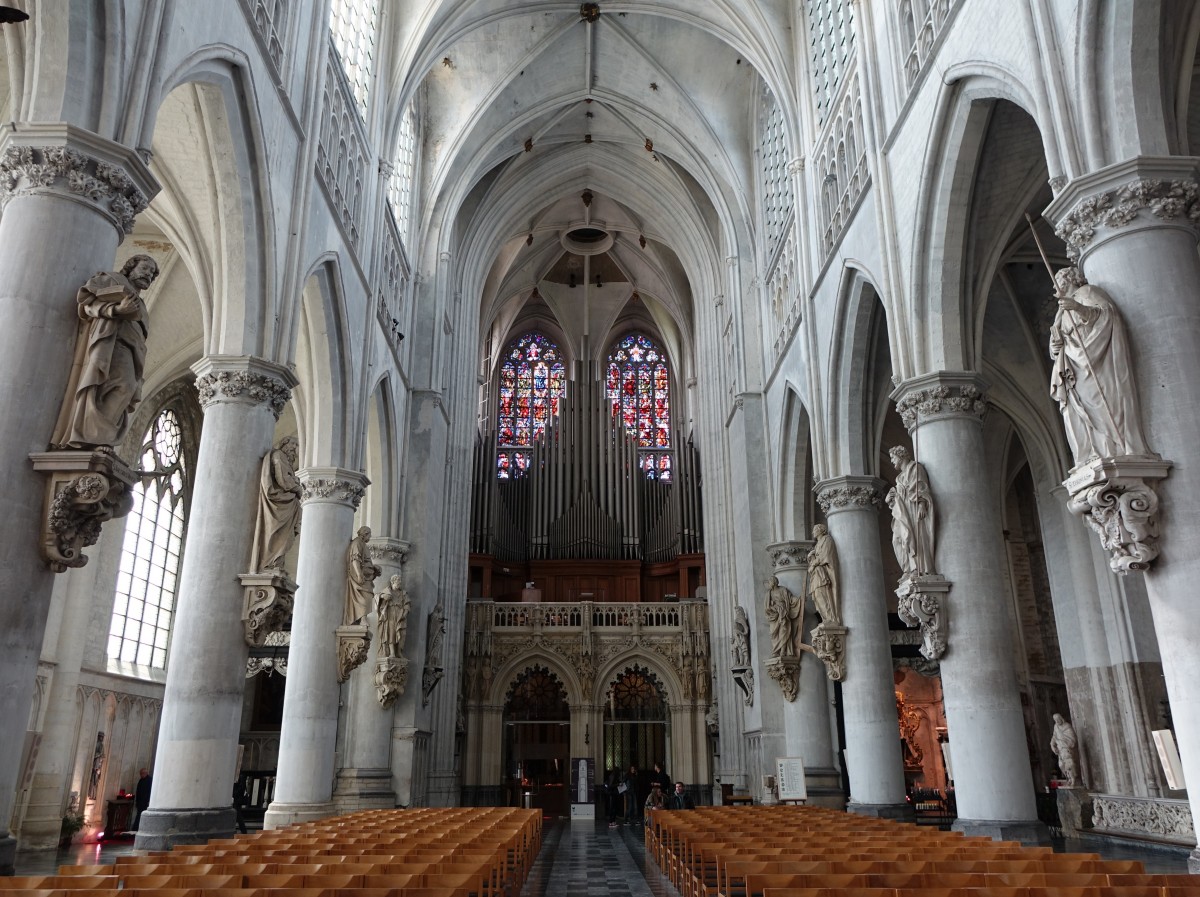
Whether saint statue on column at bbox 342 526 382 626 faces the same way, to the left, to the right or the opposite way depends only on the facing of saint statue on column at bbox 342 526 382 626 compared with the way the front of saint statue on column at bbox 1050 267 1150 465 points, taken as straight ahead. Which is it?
the opposite way

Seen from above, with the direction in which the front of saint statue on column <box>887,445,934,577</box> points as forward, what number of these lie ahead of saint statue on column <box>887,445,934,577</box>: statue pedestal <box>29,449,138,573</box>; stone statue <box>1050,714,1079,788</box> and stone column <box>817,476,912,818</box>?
1

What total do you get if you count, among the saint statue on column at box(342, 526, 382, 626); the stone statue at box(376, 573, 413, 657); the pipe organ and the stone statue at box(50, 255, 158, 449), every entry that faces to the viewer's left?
0

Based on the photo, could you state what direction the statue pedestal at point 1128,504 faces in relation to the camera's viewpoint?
facing the viewer and to the left of the viewer

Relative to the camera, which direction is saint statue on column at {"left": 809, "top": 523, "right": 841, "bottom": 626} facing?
to the viewer's left

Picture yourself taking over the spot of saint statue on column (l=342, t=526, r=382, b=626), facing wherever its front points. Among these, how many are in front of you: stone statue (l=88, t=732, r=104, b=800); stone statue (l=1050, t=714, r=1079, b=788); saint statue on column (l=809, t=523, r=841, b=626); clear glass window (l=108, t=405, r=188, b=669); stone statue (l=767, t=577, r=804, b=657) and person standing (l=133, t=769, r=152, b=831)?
3

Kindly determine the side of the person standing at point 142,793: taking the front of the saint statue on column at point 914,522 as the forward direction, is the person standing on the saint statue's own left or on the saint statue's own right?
on the saint statue's own right

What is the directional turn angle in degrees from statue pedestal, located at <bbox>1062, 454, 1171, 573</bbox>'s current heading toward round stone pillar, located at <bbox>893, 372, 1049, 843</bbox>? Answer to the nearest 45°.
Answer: approximately 90° to its right

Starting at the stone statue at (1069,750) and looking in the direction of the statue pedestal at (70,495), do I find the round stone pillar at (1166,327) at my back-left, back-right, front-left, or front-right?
front-left

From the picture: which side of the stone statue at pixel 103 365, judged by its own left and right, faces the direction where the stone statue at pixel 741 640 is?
left

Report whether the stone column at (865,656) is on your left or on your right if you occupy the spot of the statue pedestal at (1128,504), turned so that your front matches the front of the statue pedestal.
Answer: on your right

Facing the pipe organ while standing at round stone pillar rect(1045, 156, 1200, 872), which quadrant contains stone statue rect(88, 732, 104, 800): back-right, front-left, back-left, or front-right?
front-left

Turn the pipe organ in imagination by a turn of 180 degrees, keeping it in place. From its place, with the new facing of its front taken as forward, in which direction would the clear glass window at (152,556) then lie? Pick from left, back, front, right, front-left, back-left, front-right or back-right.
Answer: back-left

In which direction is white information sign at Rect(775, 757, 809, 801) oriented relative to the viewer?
toward the camera

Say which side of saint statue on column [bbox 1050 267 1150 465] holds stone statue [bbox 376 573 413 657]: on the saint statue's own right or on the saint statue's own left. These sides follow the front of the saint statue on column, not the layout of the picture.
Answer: on the saint statue's own right

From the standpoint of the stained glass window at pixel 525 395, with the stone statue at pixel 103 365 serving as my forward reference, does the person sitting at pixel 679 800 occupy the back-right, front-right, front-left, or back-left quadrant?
front-left

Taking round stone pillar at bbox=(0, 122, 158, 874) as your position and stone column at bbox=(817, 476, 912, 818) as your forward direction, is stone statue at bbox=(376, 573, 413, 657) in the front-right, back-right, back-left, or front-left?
front-left
